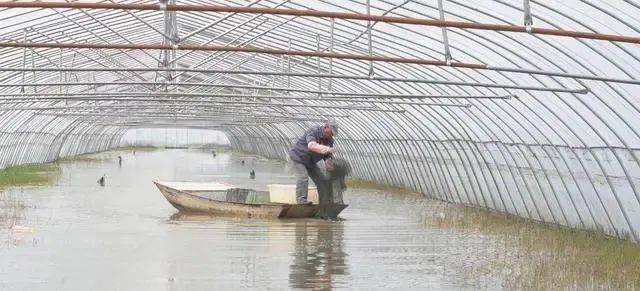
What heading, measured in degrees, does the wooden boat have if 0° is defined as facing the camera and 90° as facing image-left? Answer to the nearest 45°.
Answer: approximately 90°

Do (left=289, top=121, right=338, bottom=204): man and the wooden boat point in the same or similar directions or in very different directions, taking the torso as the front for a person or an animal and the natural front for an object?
very different directions

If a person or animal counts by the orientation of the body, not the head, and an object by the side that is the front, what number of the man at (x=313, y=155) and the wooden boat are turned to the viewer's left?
1

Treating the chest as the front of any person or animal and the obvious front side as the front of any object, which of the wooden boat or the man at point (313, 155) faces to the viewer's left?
the wooden boat

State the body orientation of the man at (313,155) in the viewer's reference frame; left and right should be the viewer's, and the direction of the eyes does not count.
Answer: facing to the right of the viewer
